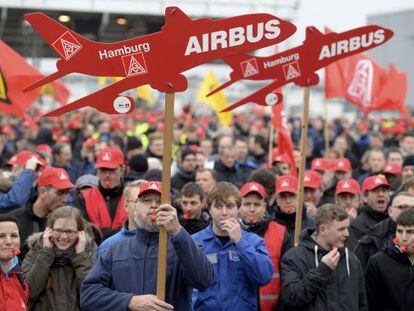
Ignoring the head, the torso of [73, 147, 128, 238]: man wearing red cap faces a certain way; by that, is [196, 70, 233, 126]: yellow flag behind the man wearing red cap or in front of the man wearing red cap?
behind

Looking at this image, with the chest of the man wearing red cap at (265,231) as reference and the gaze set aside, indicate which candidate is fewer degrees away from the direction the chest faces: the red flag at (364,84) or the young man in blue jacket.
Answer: the young man in blue jacket

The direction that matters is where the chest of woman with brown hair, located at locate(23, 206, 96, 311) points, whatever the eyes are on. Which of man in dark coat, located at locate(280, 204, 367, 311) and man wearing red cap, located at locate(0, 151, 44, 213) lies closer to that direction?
the man in dark coat

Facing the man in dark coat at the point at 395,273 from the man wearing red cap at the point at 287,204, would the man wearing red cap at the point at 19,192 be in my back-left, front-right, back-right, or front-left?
back-right

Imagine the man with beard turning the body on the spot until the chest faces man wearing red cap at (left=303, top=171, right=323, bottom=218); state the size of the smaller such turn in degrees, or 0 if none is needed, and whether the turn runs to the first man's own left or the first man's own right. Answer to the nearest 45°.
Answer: approximately 135° to the first man's own left

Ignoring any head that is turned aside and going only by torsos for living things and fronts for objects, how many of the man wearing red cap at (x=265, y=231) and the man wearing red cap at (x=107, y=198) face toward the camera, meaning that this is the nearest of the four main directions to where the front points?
2

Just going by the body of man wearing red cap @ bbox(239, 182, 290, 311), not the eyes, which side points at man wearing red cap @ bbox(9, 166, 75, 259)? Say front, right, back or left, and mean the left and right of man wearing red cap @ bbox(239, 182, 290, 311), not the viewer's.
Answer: right

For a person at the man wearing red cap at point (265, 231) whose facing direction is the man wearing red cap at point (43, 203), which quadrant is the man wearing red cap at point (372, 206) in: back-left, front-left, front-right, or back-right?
back-right
